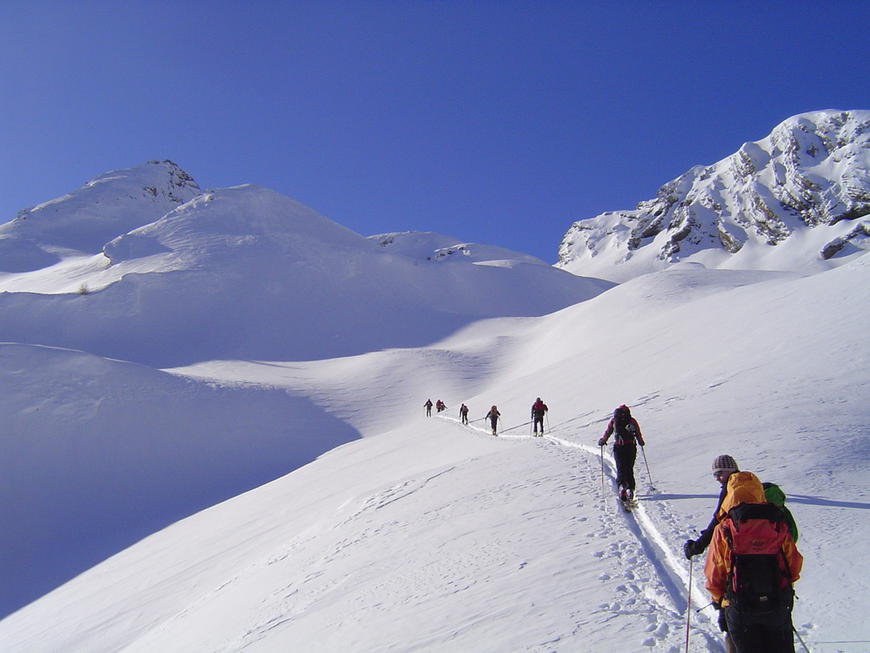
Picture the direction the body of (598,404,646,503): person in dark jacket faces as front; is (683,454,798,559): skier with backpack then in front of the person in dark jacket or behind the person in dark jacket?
behind

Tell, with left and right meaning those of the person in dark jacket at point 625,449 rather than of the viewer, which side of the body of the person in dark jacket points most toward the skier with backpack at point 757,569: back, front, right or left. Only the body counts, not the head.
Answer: back

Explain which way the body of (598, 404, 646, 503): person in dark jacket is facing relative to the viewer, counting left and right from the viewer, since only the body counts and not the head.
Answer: facing away from the viewer
